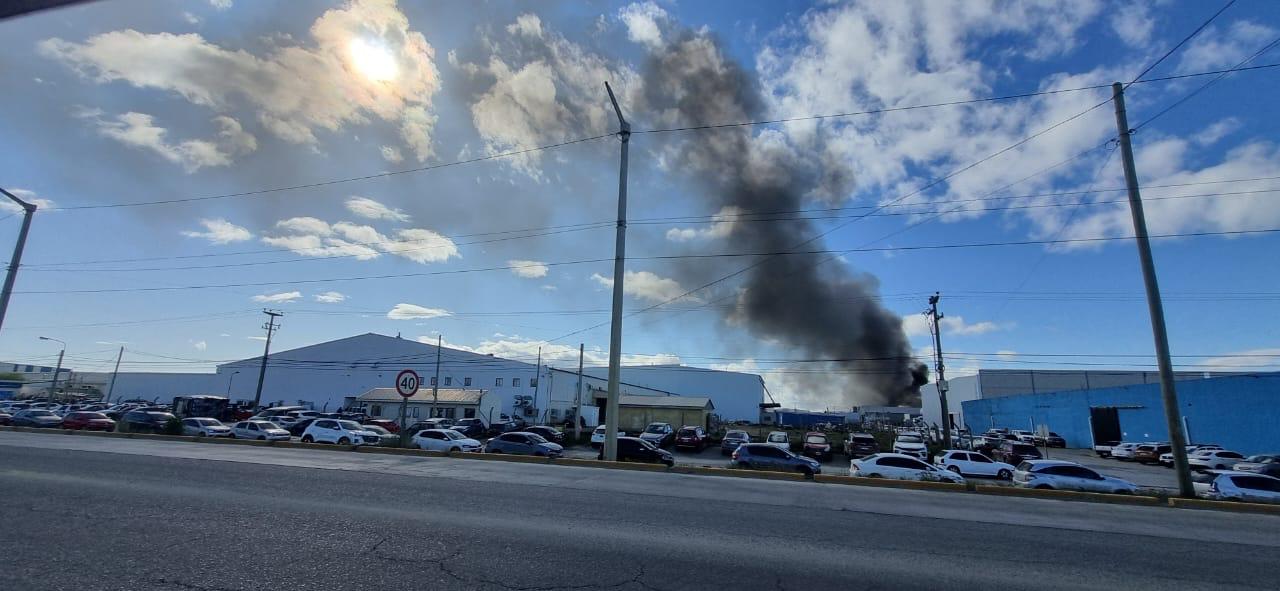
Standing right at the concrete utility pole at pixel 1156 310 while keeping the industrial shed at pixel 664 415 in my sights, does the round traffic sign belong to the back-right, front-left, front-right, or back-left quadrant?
front-left

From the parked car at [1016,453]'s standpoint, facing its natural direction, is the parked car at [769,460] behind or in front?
in front

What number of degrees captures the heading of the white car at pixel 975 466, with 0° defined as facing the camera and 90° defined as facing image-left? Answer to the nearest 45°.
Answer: approximately 270°

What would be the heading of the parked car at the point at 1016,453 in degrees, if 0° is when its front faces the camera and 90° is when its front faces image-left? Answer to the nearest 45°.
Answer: approximately 45°

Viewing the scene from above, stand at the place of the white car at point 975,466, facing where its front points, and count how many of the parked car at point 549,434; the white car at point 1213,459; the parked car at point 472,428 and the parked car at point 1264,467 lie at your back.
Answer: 2

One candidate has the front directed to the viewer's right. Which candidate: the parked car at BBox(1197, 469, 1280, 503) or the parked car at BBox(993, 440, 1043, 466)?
the parked car at BBox(1197, 469, 1280, 503)

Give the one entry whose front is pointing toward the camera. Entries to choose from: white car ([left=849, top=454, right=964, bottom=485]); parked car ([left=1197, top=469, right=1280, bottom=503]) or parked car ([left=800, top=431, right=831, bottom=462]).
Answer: parked car ([left=800, top=431, right=831, bottom=462])

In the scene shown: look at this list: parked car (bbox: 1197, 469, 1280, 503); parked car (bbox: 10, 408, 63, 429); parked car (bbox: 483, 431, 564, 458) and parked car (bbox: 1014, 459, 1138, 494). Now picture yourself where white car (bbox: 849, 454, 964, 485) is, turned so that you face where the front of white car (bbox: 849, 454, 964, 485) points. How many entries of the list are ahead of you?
2

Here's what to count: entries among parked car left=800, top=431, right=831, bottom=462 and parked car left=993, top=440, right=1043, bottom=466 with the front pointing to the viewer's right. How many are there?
0

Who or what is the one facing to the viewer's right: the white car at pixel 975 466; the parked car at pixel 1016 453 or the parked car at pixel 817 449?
the white car

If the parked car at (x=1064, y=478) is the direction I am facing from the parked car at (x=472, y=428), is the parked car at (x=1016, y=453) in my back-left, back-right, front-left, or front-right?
front-left
